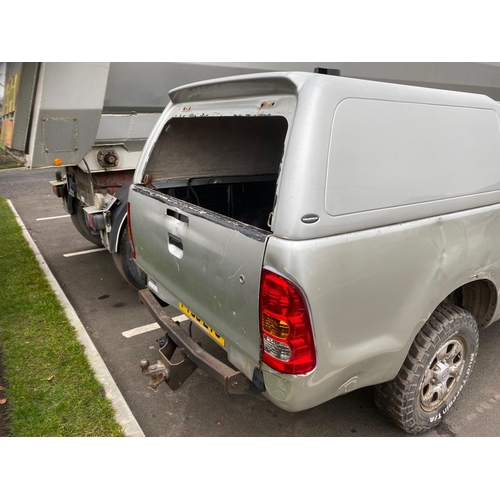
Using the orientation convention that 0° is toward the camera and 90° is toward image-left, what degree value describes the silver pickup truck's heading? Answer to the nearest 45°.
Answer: approximately 225°
